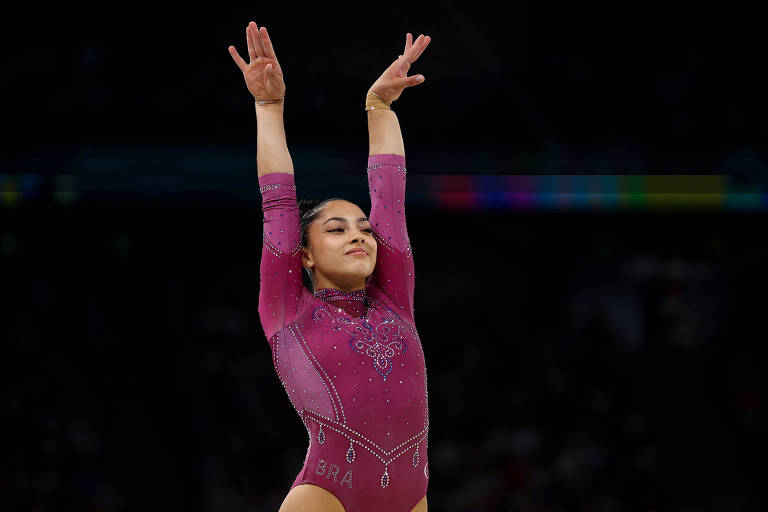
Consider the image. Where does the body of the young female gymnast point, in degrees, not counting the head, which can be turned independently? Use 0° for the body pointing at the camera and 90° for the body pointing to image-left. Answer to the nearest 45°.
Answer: approximately 315°
